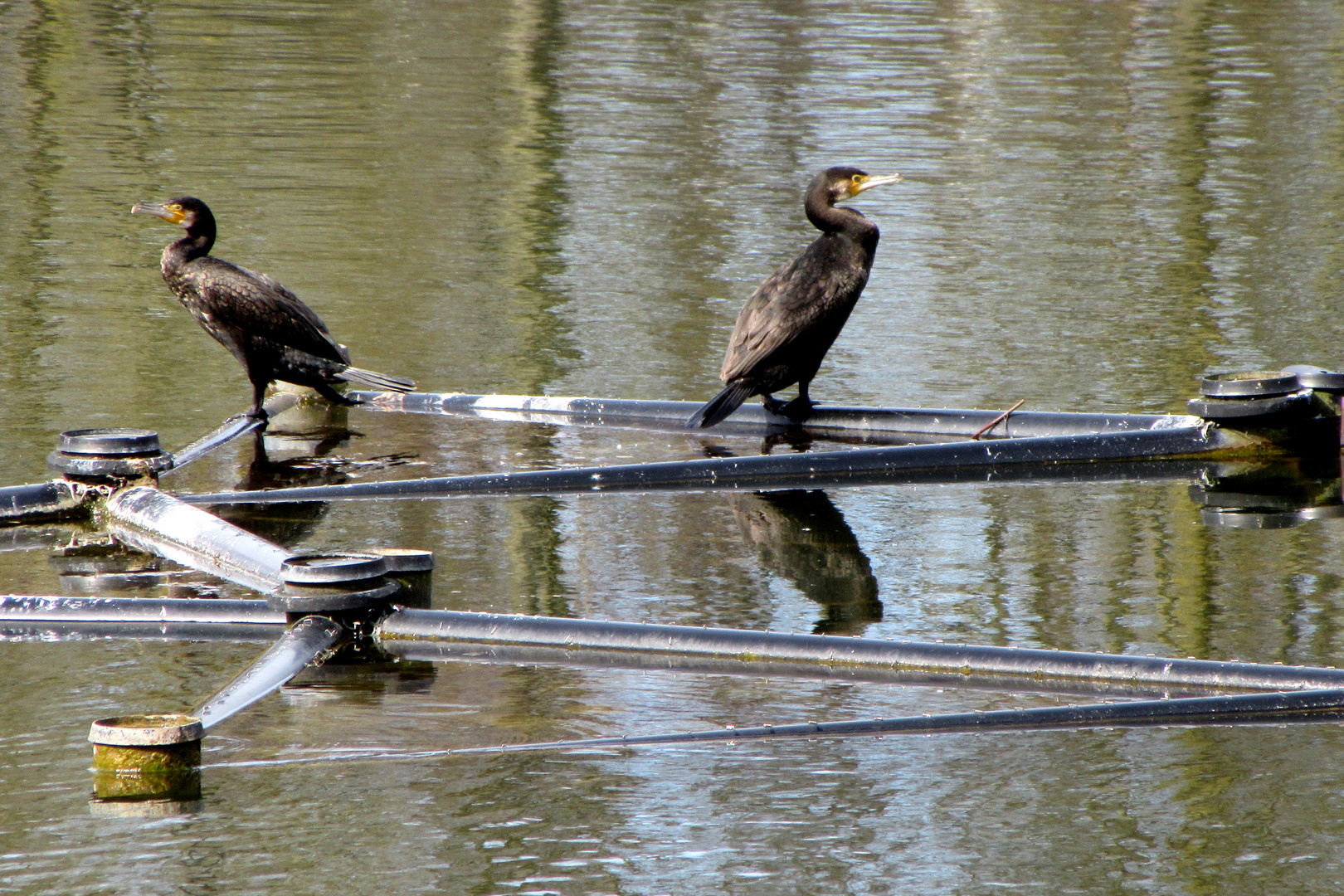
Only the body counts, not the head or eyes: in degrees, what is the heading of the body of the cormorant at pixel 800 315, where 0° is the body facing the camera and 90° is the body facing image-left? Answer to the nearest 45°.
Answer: approximately 270°

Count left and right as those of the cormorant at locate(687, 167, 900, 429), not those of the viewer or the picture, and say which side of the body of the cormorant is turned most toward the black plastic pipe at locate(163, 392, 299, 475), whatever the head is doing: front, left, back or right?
back

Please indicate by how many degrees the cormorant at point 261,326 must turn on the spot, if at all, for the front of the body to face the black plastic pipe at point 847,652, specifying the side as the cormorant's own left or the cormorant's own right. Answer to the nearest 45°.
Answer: approximately 90° to the cormorant's own left

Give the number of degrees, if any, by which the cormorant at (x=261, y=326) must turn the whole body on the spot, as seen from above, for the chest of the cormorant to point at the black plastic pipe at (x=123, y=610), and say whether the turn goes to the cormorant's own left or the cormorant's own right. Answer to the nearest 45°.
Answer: approximately 90° to the cormorant's own left

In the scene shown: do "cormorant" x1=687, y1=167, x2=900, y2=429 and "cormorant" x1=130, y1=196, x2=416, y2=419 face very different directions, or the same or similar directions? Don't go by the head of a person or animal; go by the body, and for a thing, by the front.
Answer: very different directions

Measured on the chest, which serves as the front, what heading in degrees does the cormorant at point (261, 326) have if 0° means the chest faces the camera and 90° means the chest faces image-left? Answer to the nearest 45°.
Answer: approximately 90°

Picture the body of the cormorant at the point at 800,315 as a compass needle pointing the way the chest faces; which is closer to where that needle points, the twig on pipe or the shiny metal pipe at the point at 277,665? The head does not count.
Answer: the twig on pipe

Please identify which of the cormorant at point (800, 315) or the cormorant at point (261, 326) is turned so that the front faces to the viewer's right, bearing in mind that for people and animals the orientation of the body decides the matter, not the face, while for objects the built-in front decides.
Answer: the cormorant at point (800, 315)

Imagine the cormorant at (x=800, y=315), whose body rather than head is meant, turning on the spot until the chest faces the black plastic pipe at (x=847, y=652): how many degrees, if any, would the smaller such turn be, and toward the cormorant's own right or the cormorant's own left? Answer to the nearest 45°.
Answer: approximately 90° to the cormorant's own right

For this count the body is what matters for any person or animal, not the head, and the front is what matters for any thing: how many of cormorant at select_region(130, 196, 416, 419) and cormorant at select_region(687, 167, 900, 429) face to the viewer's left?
1
